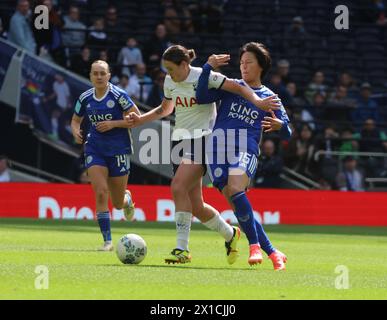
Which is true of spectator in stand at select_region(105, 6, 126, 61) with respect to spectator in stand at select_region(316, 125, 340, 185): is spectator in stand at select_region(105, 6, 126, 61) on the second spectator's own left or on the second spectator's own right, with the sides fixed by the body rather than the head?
on the second spectator's own right

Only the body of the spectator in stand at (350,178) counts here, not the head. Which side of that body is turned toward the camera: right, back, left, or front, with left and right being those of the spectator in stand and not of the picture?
front

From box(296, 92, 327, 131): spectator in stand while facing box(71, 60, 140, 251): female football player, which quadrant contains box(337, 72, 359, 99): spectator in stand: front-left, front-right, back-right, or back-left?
back-left

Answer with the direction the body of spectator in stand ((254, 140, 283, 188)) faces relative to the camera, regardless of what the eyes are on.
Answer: toward the camera

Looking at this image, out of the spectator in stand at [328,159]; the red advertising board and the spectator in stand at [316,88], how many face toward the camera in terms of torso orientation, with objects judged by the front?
3

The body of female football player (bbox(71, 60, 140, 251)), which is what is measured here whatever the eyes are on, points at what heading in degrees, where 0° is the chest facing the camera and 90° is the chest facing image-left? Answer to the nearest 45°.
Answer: approximately 0°

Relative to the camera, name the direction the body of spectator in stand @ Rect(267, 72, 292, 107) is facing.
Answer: toward the camera
